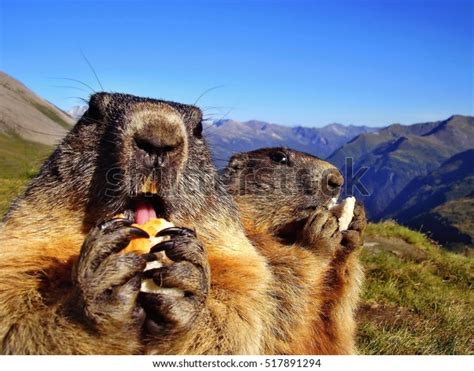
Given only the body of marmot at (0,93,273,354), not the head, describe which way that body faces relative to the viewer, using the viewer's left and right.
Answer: facing the viewer

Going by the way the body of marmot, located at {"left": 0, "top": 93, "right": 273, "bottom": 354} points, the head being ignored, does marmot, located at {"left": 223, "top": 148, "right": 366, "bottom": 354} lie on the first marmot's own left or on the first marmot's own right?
on the first marmot's own left
